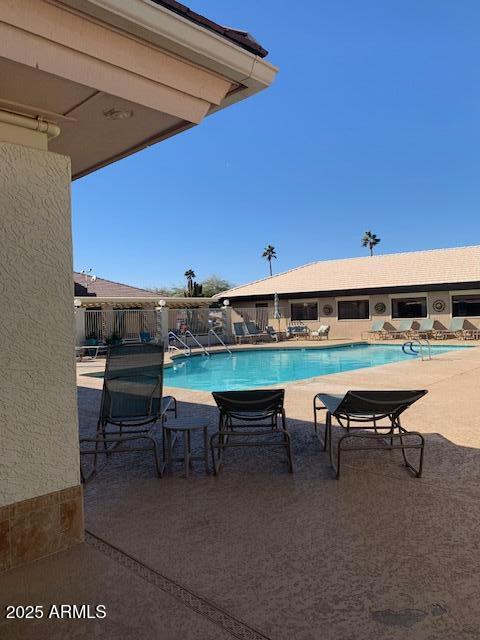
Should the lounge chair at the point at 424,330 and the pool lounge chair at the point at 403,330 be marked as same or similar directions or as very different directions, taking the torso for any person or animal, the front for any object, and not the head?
same or similar directions

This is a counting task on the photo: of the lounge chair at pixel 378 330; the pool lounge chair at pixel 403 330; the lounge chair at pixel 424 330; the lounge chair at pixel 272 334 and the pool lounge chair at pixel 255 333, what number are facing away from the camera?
0

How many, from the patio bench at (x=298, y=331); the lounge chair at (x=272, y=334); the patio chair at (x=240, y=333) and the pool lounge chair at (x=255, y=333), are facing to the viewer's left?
0

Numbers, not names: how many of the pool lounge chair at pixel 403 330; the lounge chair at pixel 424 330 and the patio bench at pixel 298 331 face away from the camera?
0

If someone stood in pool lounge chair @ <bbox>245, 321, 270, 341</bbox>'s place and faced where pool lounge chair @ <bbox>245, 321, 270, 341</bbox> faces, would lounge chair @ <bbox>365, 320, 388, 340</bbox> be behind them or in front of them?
in front

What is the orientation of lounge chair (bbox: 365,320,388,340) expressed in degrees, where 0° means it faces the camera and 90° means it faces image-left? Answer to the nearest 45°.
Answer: approximately 45°

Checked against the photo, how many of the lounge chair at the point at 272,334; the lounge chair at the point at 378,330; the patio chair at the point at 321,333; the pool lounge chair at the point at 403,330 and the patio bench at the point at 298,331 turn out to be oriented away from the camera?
0

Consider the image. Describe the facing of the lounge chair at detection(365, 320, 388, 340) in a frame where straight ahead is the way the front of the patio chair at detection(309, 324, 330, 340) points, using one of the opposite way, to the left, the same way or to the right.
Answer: the same way

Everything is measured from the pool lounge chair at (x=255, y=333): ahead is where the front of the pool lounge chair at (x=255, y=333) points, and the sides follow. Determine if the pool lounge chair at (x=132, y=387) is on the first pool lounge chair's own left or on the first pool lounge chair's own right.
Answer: on the first pool lounge chair's own right

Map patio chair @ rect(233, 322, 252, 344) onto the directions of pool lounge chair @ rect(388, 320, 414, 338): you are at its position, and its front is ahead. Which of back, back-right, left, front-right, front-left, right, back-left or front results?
front-right

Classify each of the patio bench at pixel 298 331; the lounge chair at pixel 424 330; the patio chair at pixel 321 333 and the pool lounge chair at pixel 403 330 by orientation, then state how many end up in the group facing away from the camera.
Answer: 0

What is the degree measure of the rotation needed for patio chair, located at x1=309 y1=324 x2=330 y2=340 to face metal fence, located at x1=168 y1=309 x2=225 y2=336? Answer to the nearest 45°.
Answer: approximately 45° to its right

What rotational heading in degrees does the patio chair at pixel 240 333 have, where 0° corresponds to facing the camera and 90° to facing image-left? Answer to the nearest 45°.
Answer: approximately 315°

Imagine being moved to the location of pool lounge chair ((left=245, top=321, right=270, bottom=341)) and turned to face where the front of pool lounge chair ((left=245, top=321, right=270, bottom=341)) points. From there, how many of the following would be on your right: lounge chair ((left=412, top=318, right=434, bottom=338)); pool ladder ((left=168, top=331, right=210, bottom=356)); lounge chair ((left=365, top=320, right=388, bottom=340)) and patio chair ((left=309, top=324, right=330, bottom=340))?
1

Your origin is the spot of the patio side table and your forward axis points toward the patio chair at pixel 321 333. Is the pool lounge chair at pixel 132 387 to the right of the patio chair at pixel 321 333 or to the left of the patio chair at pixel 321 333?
left

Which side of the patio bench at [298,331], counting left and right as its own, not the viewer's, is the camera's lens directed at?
front

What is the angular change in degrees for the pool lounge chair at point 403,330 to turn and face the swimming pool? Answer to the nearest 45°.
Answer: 0° — it already faces it
